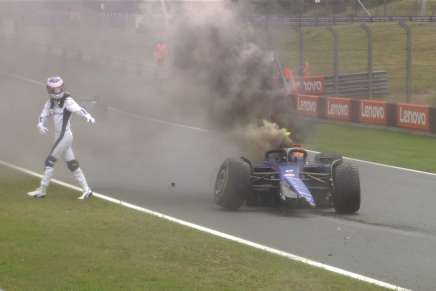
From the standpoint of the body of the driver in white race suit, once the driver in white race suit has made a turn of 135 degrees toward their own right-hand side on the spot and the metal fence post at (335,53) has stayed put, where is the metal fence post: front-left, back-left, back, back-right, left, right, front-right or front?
front-right

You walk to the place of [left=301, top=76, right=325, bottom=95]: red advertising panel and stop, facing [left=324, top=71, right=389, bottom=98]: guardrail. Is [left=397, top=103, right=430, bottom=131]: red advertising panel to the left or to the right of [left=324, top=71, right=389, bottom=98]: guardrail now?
right

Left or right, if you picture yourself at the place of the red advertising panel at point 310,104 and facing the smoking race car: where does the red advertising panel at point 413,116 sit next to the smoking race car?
left

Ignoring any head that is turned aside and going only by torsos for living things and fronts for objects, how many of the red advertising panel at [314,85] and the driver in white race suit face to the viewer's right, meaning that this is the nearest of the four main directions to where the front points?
0

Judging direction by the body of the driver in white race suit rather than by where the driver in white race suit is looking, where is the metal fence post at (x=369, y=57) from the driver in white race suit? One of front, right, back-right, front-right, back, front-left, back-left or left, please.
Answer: back

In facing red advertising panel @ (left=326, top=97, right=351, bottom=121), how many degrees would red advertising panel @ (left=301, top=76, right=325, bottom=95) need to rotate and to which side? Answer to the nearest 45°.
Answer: approximately 45° to its left

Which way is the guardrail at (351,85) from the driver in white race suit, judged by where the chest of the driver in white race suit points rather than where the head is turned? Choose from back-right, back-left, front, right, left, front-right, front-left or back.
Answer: back

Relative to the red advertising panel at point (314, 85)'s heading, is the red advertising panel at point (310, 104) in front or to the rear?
in front

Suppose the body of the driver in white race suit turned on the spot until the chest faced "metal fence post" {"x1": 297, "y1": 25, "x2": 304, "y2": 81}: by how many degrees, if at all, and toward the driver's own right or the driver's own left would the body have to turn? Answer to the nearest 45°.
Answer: approximately 180°

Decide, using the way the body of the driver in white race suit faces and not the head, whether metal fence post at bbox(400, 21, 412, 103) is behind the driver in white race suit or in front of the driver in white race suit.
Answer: behind

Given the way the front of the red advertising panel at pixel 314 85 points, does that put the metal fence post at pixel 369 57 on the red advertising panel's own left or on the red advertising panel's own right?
on the red advertising panel's own left

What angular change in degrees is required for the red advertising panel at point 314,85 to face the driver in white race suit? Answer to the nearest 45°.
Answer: approximately 45° to its left

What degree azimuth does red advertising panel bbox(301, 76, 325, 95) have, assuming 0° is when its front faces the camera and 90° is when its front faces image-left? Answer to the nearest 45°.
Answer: approximately 45°

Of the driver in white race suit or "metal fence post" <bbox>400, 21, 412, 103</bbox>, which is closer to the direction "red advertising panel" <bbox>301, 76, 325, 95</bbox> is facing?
the driver in white race suit

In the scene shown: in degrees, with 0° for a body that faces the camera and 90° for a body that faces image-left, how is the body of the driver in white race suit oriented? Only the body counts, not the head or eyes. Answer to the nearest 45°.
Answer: approximately 45°
